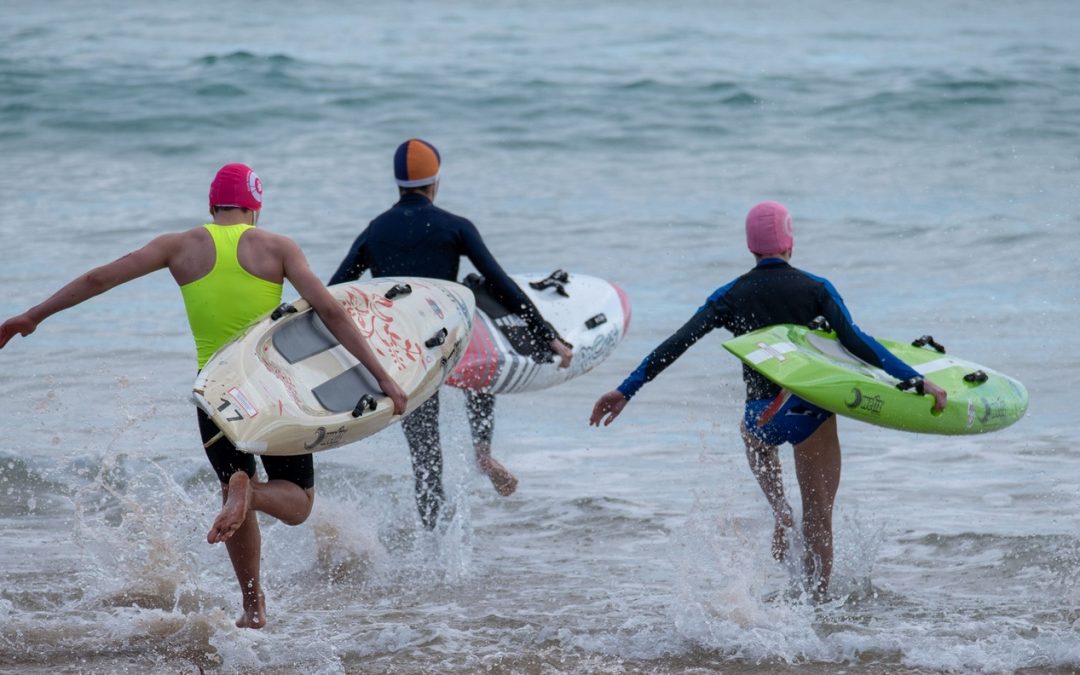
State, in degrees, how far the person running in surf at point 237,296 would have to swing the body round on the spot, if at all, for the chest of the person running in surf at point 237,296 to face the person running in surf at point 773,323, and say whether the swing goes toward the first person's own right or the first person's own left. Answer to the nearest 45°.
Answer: approximately 90° to the first person's own right

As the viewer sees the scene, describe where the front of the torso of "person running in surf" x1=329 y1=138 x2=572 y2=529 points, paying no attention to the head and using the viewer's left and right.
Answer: facing away from the viewer

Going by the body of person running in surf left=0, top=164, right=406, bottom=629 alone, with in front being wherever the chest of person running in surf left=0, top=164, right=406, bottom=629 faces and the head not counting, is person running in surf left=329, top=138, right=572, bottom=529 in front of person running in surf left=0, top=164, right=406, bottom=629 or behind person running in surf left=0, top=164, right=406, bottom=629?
in front

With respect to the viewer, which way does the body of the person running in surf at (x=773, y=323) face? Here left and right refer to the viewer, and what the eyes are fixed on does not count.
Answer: facing away from the viewer

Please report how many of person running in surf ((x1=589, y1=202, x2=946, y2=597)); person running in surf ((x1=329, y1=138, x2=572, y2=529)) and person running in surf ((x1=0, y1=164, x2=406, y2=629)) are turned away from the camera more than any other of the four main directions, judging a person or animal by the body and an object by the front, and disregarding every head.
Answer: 3

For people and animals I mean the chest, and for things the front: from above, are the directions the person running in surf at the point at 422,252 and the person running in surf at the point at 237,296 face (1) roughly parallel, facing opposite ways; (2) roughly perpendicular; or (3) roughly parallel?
roughly parallel

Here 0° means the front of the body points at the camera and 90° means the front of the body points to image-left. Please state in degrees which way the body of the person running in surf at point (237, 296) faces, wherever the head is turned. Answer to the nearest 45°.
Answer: approximately 180°

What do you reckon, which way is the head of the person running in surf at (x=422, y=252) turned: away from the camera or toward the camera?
away from the camera

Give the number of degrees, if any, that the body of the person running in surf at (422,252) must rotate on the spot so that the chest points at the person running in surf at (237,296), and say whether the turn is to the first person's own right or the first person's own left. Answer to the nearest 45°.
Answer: approximately 135° to the first person's own left

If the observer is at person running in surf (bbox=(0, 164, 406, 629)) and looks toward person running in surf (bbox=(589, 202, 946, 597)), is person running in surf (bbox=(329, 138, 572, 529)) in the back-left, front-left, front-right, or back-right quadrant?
front-left

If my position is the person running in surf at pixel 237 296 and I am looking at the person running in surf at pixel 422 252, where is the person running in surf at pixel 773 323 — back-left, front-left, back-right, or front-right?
front-right

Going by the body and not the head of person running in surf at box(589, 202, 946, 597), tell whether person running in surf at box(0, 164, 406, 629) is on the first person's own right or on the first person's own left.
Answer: on the first person's own left

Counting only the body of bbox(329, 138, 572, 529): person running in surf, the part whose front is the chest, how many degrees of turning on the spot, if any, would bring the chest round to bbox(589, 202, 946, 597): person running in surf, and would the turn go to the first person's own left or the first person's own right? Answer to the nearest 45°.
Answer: approximately 135° to the first person's own right
